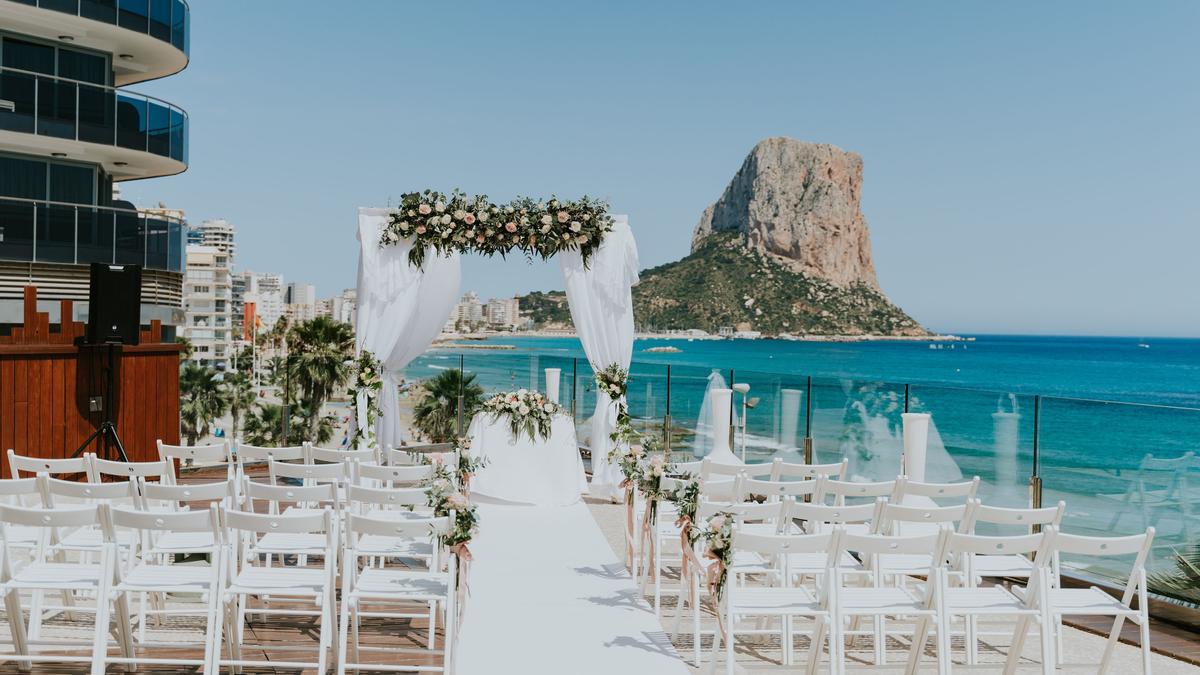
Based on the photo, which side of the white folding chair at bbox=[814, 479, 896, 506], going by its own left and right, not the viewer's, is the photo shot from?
back

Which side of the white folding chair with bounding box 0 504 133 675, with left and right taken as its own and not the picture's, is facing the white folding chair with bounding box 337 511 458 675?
right

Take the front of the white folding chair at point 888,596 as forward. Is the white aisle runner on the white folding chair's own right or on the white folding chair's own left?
on the white folding chair's own left

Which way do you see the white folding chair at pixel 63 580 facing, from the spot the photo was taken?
facing away from the viewer

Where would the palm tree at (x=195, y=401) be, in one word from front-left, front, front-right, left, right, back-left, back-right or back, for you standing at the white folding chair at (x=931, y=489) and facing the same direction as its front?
front-left

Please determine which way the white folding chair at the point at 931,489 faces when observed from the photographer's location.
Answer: facing away from the viewer

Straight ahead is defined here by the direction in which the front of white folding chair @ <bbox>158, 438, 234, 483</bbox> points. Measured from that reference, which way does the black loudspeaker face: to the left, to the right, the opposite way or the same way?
the opposite way

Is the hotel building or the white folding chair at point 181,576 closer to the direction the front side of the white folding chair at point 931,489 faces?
the hotel building

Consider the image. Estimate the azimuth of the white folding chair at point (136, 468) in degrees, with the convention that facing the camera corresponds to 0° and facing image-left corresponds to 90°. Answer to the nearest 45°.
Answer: approximately 180°

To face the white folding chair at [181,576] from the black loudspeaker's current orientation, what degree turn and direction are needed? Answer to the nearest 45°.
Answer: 0° — it already faces it

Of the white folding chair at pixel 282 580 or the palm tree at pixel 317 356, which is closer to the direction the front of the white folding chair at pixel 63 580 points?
the palm tree

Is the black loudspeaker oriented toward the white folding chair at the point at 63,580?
yes

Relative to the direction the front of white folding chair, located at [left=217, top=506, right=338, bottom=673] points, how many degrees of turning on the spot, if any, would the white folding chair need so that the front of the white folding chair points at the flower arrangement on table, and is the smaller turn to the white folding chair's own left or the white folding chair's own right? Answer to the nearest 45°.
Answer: approximately 45° to the white folding chair's own right

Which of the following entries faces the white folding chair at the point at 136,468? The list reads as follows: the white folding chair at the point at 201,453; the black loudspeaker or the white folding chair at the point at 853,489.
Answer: the black loudspeaker

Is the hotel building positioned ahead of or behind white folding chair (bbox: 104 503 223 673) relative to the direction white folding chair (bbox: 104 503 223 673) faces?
ahead
